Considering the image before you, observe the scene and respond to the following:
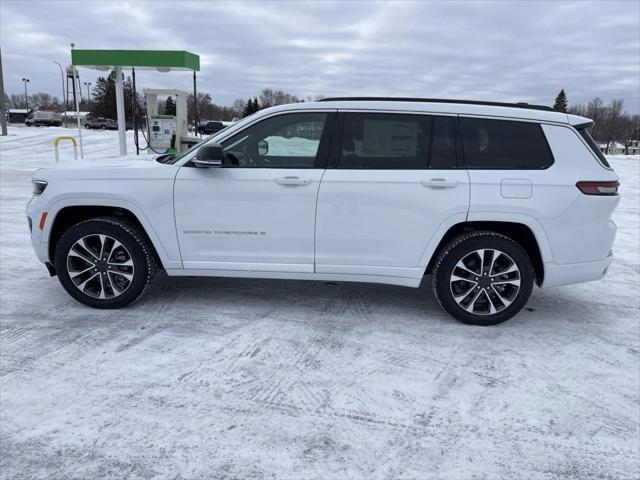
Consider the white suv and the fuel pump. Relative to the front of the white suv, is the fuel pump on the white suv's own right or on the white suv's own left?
on the white suv's own right

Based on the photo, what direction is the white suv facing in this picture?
to the viewer's left

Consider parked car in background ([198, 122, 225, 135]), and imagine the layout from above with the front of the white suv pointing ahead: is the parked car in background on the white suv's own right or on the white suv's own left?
on the white suv's own right

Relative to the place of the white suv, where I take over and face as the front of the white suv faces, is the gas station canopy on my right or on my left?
on my right
